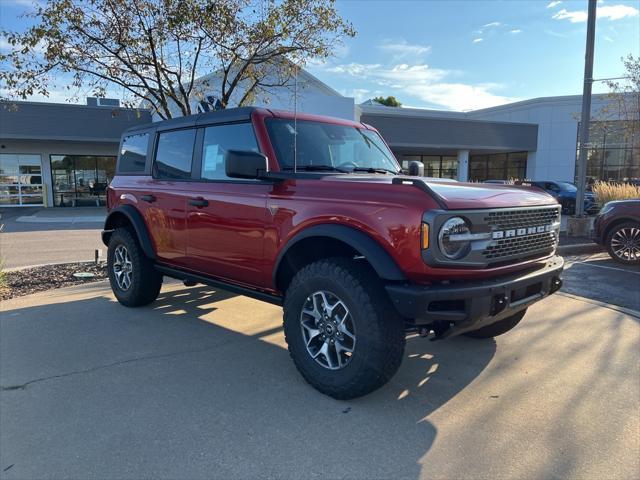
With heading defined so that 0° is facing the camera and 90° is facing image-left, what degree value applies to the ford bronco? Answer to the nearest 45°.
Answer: approximately 315°

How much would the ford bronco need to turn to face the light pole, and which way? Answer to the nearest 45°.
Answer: approximately 90° to its left

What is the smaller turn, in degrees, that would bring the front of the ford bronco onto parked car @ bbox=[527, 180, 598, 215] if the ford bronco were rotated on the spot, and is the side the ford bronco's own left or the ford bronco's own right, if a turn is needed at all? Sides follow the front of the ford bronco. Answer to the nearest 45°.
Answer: approximately 90° to the ford bronco's own left

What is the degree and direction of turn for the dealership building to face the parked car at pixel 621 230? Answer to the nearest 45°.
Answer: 0° — it already faces it

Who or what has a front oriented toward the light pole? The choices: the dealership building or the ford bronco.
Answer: the dealership building

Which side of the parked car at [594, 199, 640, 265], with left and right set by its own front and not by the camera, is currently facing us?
left

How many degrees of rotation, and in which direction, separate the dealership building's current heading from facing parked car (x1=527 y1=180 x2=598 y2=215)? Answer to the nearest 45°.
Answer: approximately 45° to its left

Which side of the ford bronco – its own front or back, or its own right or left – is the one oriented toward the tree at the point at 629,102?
left

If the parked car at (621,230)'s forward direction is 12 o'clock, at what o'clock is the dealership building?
The dealership building is roughly at 2 o'clock from the parked car.
